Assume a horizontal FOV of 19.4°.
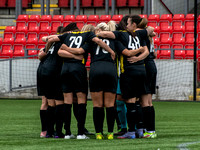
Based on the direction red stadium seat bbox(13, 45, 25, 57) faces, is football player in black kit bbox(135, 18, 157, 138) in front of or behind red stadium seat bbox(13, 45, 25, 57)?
in front

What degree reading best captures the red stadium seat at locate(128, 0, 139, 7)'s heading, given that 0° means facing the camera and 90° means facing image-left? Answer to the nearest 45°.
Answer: approximately 0°

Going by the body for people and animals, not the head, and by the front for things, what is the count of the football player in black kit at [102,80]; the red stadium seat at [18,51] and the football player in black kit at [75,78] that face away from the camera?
2

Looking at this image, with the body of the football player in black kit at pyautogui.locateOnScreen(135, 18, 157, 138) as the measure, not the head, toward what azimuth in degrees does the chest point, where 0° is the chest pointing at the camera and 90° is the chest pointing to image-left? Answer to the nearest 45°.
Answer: approximately 90°

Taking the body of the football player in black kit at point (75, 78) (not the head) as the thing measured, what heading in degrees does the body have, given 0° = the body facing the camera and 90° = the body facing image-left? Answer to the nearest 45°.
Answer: approximately 180°

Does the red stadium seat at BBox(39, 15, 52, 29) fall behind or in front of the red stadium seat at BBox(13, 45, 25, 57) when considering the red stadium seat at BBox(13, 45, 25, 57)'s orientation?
behind

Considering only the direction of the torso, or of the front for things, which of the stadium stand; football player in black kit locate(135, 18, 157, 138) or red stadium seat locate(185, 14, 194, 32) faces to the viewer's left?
the football player in black kit

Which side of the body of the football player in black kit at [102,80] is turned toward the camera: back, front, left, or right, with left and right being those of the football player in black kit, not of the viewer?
back

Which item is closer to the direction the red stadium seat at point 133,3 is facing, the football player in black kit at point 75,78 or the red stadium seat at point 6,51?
the football player in black kit
